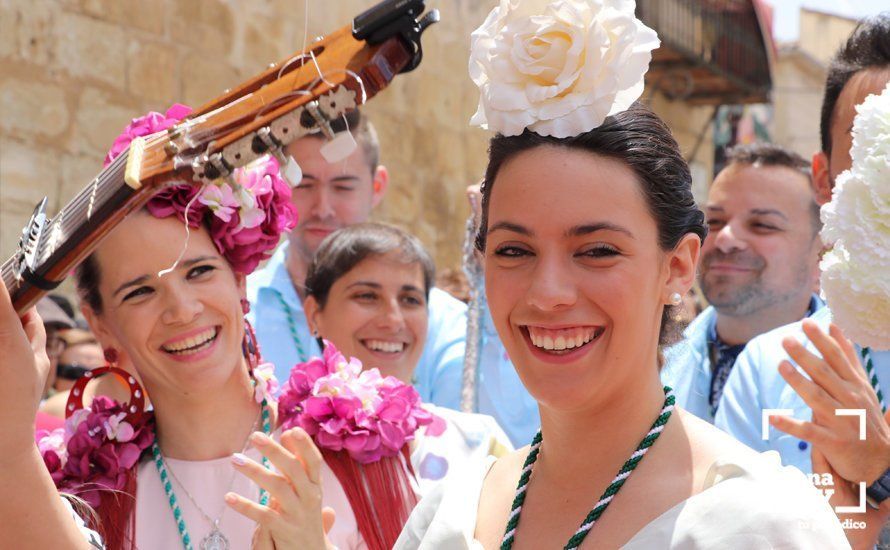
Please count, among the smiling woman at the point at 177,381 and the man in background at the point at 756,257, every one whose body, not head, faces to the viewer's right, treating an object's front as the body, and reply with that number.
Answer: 0

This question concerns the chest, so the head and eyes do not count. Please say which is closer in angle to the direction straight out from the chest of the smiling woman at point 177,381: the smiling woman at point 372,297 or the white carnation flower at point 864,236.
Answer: the white carnation flower

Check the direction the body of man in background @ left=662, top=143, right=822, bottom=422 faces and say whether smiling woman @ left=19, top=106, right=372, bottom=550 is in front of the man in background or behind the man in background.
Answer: in front

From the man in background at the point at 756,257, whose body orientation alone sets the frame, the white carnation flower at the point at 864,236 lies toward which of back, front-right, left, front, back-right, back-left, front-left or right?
front-left

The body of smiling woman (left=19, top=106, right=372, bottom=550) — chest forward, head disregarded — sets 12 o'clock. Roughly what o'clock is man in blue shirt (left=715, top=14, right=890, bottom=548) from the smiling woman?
The man in blue shirt is roughly at 9 o'clock from the smiling woman.

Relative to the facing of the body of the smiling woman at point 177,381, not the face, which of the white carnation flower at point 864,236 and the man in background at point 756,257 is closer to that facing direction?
the white carnation flower
